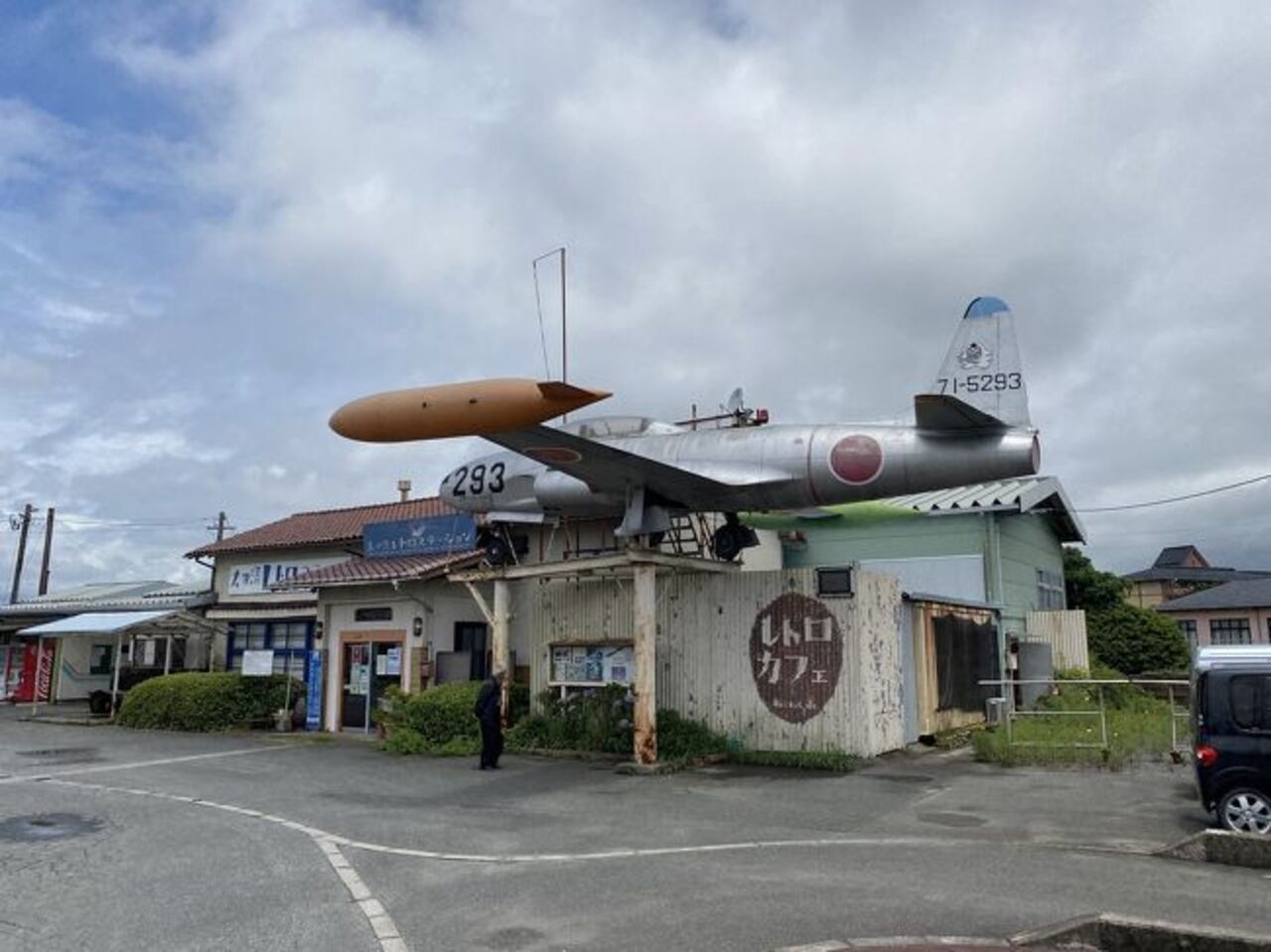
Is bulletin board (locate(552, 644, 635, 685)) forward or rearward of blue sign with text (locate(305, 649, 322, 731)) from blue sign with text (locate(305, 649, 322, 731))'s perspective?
forward

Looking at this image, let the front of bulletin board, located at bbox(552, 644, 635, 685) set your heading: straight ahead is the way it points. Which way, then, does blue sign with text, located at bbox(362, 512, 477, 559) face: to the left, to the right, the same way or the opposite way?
the same way

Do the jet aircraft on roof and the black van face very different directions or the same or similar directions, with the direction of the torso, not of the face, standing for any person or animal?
very different directions

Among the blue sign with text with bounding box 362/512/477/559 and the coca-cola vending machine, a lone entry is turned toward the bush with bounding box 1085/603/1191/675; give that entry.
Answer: the coca-cola vending machine

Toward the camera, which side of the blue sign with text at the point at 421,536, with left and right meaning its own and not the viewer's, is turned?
front

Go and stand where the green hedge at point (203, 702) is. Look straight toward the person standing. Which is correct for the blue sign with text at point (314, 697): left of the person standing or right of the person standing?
left

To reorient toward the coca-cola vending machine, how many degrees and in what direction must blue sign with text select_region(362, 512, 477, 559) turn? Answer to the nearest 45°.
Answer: approximately 135° to its right

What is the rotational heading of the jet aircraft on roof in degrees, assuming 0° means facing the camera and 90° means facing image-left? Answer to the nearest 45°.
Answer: approximately 135°

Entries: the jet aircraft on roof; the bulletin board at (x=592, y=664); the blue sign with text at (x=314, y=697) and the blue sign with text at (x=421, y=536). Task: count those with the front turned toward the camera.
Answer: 3

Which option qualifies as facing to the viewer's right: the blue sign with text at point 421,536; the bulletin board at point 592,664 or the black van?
the black van

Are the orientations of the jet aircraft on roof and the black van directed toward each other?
no

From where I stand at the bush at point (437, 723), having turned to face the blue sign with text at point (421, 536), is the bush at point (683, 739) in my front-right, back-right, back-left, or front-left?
back-right

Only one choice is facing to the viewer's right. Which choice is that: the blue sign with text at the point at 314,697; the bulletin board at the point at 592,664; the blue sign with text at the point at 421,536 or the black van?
the black van

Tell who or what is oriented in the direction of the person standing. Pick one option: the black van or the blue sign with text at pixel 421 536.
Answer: the blue sign with text

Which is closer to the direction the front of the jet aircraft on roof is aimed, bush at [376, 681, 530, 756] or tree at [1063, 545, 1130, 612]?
the bush

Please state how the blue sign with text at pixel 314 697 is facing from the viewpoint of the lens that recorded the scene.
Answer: facing the viewer

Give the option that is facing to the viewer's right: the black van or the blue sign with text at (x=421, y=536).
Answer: the black van

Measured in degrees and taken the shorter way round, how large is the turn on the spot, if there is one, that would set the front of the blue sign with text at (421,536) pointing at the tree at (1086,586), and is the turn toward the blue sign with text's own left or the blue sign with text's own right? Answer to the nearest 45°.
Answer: approximately 90° to the blue sign with text's own left

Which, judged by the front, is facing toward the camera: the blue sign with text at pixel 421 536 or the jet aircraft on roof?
the blue sign with text

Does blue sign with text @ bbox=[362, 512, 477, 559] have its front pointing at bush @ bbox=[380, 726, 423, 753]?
yes
